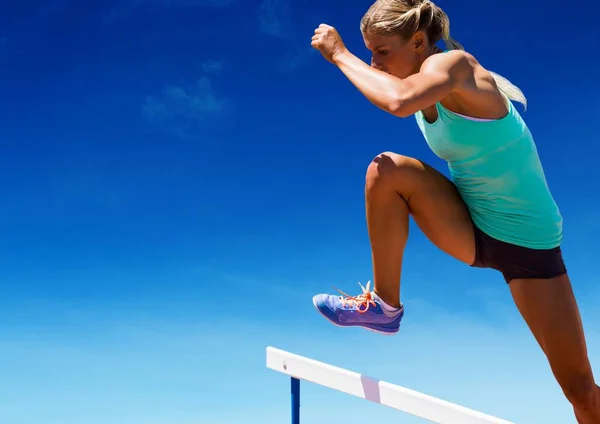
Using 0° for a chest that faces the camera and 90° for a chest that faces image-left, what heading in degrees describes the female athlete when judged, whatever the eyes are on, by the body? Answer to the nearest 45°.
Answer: approximately 90°

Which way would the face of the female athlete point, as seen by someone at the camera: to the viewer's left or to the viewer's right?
to the viewer's left
